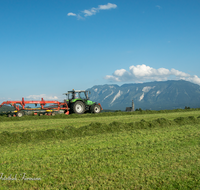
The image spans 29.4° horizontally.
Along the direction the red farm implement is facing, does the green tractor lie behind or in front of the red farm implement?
in front

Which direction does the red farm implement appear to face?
to the viewer's right
